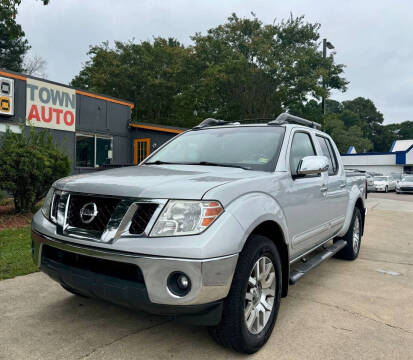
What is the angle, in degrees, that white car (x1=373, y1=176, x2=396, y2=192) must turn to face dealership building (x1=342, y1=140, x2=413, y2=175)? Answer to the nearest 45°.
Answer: approximately 135° to its right

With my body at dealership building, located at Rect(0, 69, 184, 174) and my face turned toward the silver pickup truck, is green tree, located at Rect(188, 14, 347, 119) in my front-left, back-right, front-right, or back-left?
back-left

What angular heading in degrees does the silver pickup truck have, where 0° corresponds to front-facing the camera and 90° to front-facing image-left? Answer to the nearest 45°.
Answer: approximately 45°

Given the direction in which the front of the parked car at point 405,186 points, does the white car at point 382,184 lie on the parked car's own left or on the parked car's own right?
on the parked car's own right

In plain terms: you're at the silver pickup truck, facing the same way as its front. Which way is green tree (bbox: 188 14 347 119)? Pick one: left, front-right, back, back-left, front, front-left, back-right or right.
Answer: back-right

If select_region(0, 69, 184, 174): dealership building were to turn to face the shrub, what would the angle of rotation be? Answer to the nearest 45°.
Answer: approximately 45° to its right

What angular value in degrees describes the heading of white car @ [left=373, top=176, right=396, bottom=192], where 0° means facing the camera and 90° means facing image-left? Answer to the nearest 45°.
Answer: approximately 45°
